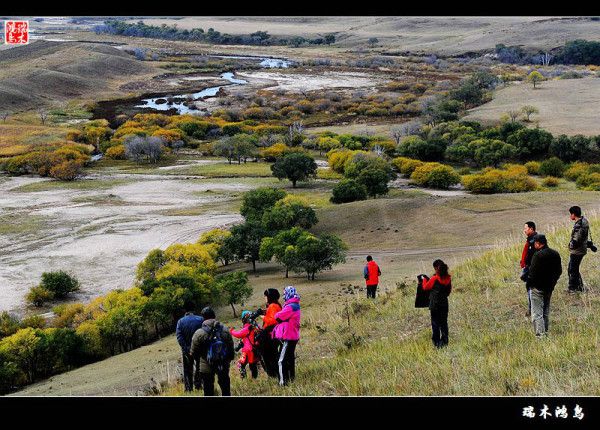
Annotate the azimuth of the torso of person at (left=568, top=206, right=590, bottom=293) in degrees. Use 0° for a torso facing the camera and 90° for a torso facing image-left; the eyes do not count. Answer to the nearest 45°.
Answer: approximately 90°

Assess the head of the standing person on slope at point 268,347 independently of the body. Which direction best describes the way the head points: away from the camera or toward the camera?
away from the camera

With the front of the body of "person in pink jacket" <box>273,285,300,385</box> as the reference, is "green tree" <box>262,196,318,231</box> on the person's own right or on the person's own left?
on the person's own right

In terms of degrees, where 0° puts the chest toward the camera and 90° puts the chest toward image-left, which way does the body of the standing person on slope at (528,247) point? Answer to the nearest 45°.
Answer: approximately 90°

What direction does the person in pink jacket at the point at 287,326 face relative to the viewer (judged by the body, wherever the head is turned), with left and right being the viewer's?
facing away from the viewer and to the left of the viewer

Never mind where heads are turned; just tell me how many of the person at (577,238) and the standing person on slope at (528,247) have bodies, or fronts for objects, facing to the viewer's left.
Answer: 2

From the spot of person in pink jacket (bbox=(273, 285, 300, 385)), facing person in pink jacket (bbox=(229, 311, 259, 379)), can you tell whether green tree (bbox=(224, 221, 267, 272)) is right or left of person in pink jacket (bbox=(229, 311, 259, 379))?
right

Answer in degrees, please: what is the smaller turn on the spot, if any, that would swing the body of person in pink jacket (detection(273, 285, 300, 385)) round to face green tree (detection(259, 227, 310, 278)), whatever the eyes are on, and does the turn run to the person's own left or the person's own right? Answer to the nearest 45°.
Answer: approximately 45° to the person's own right

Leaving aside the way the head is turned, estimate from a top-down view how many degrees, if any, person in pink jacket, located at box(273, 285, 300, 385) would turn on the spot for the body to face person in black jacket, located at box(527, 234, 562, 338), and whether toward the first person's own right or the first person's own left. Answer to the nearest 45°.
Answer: approximately 135° to the first person's own right
